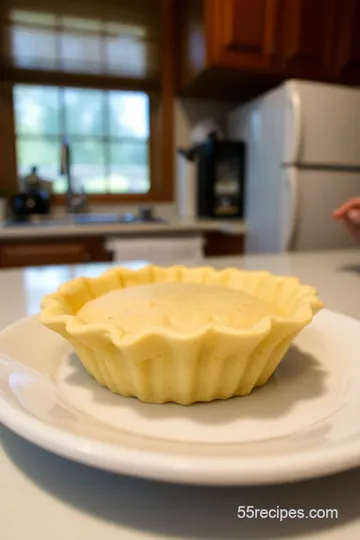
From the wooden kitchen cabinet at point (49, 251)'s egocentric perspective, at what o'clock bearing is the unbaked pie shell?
The unbaked pie shell is roughly at 12 o'clock from the wooden kitchen cabinet.

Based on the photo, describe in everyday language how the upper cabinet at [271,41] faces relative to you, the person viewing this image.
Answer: facing the viewer and to the right of the viewer

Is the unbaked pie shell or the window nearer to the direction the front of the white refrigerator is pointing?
the unbaked pie shell

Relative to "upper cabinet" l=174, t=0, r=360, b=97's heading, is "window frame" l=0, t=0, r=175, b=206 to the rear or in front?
to the rear

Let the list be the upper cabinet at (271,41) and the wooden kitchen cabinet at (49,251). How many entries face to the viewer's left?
0

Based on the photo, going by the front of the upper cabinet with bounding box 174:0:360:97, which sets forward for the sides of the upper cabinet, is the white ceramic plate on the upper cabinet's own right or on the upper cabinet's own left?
on the upper cabinet's own right

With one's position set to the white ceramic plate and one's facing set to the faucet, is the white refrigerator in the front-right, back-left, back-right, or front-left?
front-right

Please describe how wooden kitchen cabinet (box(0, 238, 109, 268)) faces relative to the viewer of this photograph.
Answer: facing the viewer

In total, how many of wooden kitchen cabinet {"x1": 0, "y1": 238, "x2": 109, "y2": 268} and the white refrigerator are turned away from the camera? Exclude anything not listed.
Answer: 0

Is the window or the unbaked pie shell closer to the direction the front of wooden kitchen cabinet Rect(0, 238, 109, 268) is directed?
the unbaked pie shell

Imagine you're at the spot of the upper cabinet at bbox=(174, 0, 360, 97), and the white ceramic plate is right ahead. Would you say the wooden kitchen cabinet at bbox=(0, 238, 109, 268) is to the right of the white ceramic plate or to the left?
right

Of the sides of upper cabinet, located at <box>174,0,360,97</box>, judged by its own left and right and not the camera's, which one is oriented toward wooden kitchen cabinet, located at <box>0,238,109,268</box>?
right

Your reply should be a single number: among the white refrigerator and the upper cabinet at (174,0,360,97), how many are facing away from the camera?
0

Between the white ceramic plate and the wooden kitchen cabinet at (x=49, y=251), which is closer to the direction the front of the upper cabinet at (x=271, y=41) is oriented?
the white ceramic plate
